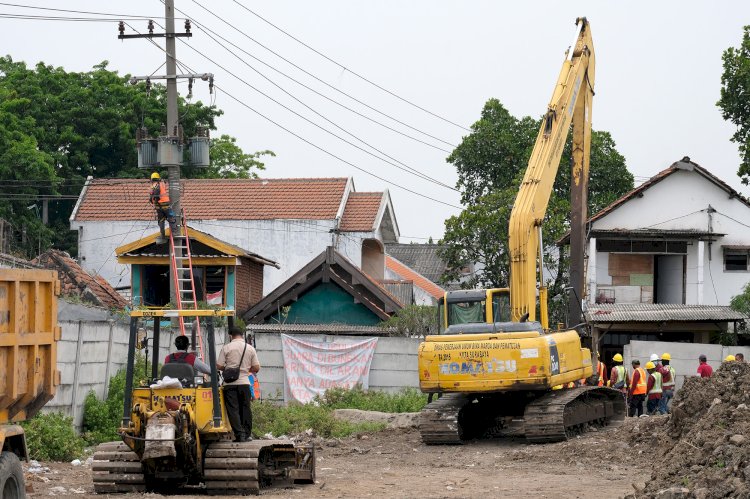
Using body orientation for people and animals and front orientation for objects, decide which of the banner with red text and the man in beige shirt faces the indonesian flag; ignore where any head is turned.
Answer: the man in beige shirt

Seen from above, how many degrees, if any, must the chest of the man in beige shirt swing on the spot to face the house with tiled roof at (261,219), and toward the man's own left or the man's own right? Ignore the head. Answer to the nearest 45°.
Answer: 0° — they already face it

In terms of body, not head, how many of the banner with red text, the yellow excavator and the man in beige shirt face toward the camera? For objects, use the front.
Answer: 1

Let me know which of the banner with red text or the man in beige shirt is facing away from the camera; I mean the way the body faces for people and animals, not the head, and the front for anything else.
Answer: the man in beige shirt

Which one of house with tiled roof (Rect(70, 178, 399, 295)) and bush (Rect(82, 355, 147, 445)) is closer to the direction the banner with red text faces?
the bush

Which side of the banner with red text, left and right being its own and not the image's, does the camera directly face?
front

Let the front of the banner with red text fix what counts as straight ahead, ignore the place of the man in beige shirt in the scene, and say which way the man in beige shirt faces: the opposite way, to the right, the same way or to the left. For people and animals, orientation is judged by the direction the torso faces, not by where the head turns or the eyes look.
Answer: the opposite way

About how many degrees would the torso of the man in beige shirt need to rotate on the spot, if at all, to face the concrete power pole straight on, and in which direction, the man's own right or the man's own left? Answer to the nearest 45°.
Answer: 0° — they already face it

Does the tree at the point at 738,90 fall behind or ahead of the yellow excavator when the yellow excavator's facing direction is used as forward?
ahead

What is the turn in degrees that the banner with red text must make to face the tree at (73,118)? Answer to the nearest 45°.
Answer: approximately 135° to its right

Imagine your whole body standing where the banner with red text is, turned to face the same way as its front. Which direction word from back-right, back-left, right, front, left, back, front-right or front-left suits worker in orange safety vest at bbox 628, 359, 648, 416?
front-left

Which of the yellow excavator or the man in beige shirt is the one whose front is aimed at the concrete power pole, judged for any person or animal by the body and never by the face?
the man in beige shirt
